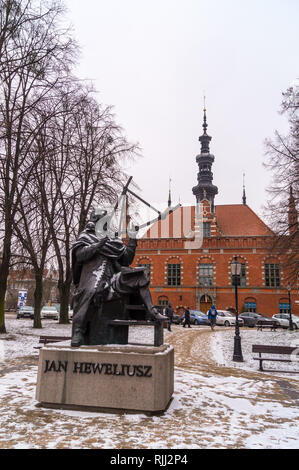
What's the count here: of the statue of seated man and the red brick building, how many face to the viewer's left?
0

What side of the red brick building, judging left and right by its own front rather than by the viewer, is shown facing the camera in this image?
front

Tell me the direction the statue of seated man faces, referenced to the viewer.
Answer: facing the viewer and to the right of the viewer

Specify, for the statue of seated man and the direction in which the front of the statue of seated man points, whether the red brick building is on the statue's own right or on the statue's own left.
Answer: on the statue's own left

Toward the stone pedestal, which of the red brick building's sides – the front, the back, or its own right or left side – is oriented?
front

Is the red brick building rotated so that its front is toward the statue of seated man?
yes
